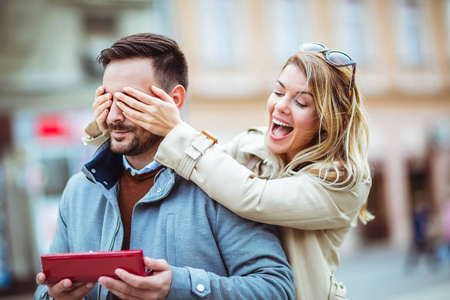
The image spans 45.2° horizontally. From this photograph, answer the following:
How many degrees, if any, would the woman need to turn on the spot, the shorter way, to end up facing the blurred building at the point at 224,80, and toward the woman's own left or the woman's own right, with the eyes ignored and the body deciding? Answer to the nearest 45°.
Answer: approximately 135° to the woman's own right

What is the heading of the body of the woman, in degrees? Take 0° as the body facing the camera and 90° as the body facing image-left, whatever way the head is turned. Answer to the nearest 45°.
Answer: approximately 45°

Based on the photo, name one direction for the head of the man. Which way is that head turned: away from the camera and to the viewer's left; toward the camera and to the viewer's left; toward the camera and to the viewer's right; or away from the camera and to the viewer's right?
toward the camera and to the viewer's left

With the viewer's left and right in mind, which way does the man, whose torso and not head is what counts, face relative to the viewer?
facing the viewer and to the left of the viewer

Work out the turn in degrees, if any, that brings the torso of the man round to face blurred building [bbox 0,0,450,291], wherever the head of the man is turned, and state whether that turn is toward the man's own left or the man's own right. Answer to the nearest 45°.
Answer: approximately 135° to the man's own right
